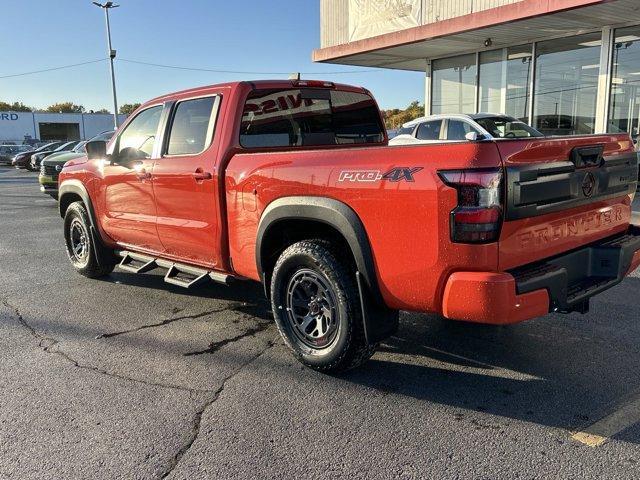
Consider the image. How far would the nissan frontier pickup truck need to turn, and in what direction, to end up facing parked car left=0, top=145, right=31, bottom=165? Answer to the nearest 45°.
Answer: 0° — it already faces it

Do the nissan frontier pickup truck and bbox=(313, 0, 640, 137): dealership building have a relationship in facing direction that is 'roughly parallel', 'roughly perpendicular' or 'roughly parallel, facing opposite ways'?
roughly perpendicular

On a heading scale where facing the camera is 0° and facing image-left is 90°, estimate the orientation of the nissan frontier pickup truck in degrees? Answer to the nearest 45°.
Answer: approximately 135°

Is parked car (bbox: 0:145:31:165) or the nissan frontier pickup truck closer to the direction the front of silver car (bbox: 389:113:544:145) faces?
the nissan frontier pickup truck

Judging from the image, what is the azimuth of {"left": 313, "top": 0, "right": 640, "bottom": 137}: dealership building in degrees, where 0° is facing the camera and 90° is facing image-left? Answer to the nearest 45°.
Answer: approximately 45°

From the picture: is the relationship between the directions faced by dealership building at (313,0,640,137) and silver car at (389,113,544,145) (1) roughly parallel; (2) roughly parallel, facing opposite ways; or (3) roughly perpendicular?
roughly perpendicular

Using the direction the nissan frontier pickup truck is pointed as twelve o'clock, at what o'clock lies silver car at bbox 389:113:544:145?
The silver car is roughly at 2 o'clock from the nissan frontier pickup truck.

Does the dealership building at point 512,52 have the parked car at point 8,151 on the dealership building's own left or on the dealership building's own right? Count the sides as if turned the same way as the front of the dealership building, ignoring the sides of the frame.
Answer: on the dealership building's own right

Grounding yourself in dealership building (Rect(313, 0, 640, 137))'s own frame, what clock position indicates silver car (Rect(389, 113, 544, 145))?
The silver car is roughly at 11 o'clock from the dealership building.

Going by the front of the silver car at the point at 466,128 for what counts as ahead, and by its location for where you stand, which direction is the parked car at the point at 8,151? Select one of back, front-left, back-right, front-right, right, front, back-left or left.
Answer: back

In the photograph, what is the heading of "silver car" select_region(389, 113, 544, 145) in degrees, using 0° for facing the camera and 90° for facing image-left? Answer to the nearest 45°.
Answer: approximately 315°

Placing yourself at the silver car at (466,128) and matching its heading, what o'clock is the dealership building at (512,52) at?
The dealership building is roughly at 8 o'clock from the silver car.

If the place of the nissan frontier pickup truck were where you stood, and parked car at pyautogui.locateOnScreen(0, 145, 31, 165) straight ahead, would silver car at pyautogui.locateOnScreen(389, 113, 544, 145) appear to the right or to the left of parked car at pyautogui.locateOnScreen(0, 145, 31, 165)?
right

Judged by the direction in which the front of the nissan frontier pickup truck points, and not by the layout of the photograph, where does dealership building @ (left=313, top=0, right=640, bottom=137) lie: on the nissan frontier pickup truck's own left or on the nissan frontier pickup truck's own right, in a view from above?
on the nissan frontier pickup truck's own right
